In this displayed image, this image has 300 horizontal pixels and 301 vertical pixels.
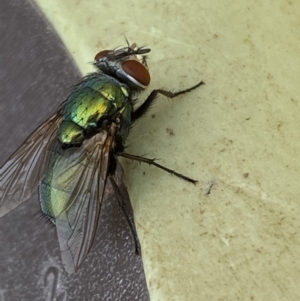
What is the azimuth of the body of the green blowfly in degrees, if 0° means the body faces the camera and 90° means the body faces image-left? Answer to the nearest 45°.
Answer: approximately 225°
